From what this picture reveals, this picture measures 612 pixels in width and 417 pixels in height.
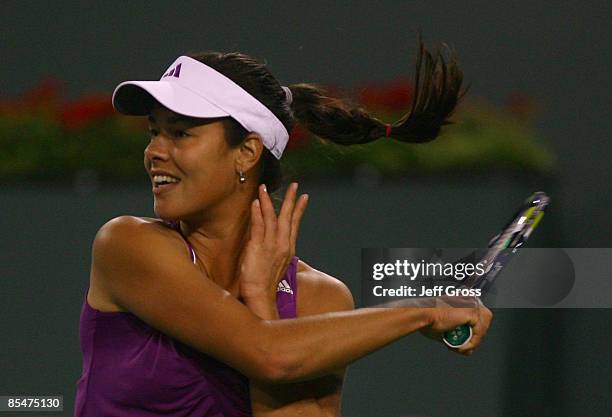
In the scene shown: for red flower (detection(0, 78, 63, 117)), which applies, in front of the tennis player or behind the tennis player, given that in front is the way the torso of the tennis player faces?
behind

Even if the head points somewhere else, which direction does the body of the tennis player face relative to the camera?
toward the camera

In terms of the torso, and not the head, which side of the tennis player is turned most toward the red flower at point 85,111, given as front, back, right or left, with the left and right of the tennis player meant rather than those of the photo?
back

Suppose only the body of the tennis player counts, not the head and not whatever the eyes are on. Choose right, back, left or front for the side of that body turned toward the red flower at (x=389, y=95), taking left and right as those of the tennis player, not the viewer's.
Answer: back
